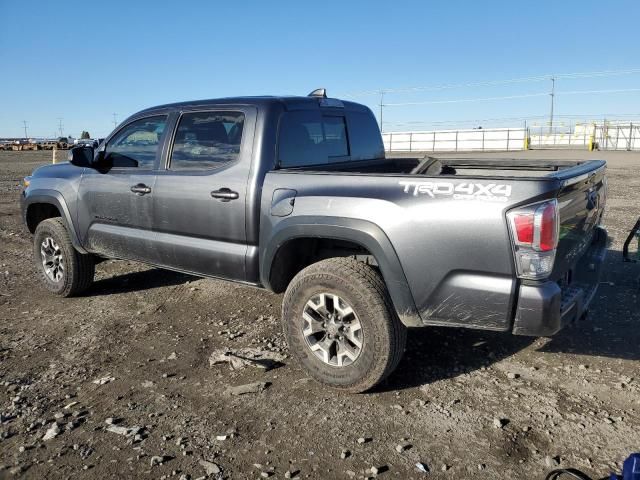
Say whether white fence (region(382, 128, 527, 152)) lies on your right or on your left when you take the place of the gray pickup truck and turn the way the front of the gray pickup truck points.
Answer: on your right

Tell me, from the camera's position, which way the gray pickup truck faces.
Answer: facing away from the viewer and to the left of the viewer

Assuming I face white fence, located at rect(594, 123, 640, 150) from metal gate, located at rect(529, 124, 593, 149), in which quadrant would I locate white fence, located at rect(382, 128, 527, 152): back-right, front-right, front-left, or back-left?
back-right

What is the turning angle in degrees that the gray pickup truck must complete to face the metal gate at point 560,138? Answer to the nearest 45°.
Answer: approximately 90° to its right

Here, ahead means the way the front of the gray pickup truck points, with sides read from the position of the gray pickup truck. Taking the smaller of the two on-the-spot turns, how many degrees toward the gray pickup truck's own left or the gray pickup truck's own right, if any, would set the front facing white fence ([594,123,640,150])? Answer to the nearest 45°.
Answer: approximately 90° to the gray pickup truck's own right

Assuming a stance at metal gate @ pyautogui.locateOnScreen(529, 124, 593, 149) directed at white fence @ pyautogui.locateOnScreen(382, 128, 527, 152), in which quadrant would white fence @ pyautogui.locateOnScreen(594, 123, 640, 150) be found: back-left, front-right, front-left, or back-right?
back-left
